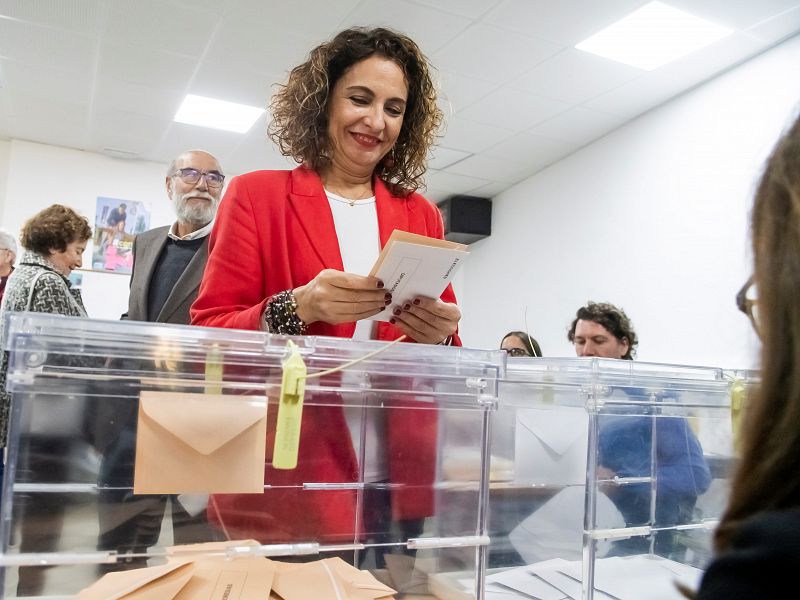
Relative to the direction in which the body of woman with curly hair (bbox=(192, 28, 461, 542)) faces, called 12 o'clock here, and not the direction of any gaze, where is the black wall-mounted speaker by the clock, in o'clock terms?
The black wall-mounted speaker is roughly at 8 o'clock from the woman with curly hair.

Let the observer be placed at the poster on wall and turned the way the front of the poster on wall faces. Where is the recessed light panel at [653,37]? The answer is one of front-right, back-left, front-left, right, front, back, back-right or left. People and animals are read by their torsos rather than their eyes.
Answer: front-left

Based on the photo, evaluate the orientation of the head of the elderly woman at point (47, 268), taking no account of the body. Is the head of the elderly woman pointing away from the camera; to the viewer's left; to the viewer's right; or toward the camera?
to the viewer's right

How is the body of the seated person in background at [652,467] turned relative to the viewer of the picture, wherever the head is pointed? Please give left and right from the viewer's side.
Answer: facing the viewer and to the left of the viewer

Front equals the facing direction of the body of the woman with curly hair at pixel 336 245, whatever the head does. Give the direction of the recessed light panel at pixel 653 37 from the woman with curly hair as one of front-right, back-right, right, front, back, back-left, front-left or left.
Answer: left

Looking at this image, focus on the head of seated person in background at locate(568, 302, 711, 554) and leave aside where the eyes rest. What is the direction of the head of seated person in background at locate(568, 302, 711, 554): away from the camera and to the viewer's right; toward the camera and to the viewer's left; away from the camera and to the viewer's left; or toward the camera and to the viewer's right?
toward the camera and to the viewer's left

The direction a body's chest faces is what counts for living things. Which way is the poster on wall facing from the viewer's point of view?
toward the camera

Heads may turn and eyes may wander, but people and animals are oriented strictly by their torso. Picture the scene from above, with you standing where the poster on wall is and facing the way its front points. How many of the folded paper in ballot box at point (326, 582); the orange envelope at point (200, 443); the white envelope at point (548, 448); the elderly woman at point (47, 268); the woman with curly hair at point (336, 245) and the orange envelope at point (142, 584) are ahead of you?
6

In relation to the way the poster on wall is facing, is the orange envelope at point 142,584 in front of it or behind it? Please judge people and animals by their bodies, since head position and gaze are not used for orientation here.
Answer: in front
